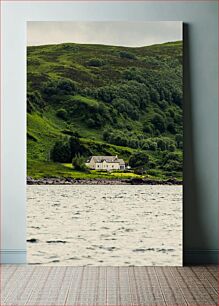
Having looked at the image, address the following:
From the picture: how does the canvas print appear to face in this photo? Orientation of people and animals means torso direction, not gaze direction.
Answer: toward the camera
